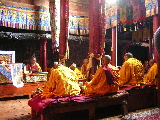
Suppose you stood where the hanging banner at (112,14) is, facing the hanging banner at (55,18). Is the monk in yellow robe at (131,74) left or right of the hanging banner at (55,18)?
left

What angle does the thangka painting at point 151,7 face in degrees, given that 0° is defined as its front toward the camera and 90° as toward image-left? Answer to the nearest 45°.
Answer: approximately 45°

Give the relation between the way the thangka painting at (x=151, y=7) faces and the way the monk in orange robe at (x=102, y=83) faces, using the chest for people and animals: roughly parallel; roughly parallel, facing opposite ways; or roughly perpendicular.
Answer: roughly perpendicular

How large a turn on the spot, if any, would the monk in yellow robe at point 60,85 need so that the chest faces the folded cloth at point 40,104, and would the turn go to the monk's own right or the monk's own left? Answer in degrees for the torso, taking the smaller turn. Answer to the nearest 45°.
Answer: approximately 90° to the monk's own left

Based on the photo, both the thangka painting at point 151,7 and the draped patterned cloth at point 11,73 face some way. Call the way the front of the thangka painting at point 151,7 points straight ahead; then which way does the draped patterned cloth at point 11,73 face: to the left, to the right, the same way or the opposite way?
to the left
